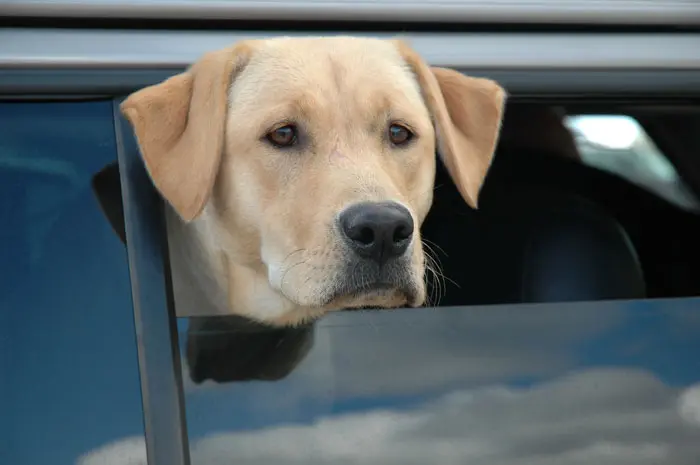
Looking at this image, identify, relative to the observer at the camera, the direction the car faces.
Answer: facing to the right of the viewer
